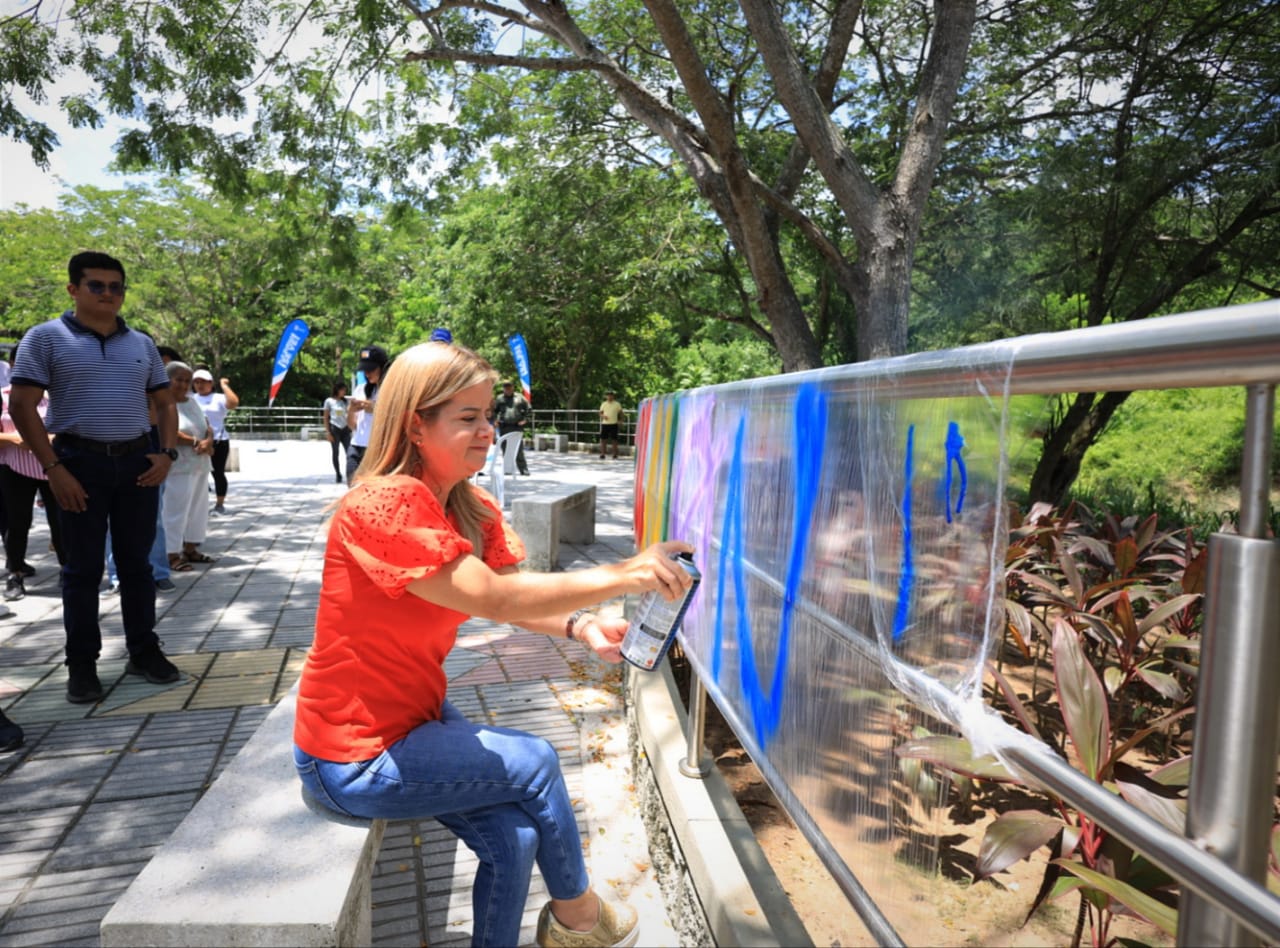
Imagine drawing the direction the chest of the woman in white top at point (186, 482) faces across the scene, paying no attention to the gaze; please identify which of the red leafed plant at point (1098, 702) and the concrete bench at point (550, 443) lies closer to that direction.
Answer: the red leafed plant

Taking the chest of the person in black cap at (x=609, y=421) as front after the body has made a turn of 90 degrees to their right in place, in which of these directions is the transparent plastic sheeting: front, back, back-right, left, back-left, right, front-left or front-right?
left

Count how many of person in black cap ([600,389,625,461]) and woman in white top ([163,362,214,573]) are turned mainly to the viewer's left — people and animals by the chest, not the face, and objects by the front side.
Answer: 0

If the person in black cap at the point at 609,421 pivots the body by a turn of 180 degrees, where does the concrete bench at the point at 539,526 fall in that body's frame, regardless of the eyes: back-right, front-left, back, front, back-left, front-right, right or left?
back

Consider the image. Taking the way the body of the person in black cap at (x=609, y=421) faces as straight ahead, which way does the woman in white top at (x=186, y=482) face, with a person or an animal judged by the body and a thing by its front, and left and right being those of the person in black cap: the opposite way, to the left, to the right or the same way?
to the left

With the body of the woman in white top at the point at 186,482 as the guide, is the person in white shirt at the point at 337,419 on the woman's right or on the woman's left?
on the woman's left

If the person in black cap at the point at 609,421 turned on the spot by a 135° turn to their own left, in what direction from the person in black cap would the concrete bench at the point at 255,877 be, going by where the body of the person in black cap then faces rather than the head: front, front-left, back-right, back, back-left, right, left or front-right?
back-right

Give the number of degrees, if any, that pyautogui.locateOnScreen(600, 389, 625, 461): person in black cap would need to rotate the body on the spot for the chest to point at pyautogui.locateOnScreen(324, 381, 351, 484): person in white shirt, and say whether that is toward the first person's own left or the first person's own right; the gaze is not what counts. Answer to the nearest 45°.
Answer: approximately 45° to the first person's own right

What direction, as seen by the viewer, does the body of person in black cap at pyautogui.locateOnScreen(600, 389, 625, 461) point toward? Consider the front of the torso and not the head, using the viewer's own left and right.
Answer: facing the viewer

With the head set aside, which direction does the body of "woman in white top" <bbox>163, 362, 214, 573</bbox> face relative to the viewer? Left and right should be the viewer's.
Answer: facing the viewer and to the right of the viewer

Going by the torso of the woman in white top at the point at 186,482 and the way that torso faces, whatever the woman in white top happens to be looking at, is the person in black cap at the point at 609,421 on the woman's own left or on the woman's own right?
on the woman's own left

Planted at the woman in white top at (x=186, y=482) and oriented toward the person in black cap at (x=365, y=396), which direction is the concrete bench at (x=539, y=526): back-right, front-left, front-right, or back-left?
front-right

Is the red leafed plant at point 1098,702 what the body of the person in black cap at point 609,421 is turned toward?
yes

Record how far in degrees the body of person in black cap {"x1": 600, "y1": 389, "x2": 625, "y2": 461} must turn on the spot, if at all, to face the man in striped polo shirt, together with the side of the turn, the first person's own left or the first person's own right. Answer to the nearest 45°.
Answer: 0° — they already face them
